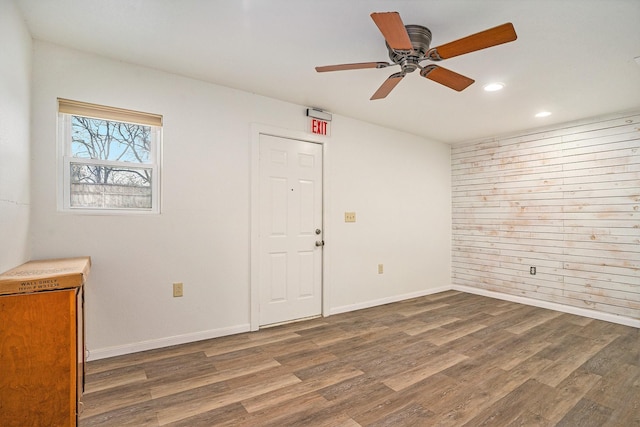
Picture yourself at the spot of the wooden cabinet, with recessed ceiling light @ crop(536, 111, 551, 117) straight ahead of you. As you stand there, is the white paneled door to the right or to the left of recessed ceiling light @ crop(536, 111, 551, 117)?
left

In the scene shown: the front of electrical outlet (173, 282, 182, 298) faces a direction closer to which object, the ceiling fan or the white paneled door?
the ceiling fan

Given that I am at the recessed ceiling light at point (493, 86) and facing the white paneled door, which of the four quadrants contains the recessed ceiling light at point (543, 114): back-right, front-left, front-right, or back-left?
back-right

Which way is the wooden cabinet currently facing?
to the viewer's right

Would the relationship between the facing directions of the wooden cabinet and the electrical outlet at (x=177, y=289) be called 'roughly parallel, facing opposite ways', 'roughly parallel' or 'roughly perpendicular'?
roughly perpendicular

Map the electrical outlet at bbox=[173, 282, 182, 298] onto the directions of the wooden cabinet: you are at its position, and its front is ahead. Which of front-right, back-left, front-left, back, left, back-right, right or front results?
front-left

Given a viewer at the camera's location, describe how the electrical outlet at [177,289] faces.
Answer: facing the viewer

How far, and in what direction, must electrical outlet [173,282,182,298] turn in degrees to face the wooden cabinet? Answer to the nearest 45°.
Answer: approximately 45° to its right

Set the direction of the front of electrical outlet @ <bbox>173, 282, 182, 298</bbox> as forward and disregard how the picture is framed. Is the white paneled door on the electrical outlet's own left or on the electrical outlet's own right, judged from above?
on the electrical outlet's own left

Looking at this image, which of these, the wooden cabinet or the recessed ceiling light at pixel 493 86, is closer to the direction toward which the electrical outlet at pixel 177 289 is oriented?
the wooden cabinet

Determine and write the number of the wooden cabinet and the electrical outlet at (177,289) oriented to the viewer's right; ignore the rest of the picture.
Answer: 1

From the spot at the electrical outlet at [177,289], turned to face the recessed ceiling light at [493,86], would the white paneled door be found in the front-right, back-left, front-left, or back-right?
front-left

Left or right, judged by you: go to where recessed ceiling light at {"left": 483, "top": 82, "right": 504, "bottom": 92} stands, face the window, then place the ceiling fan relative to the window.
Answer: left
